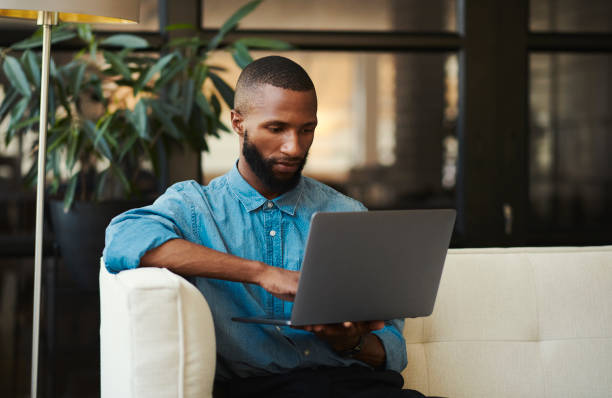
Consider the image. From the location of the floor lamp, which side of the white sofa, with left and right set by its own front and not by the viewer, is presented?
right

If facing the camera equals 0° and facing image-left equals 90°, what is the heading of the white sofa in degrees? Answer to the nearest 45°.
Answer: approximately 0°

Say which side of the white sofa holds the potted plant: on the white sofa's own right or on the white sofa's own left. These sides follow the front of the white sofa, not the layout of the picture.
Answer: on the white sofa's own right

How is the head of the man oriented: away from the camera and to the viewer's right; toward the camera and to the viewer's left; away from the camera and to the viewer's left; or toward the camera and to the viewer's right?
toward the camera and to the viewer's right
